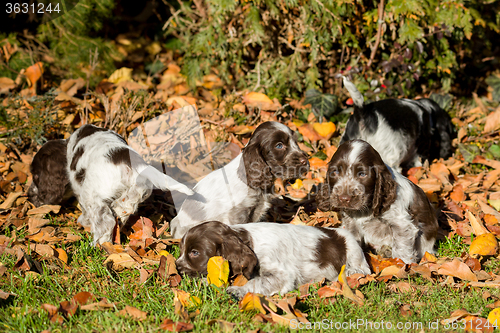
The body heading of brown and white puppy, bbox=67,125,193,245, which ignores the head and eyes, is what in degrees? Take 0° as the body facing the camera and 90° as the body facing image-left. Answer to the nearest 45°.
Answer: approximately 135°

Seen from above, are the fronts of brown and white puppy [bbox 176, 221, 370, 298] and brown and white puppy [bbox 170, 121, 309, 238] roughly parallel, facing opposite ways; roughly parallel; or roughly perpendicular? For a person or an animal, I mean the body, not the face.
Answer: roughly parallel, facing opposite ways

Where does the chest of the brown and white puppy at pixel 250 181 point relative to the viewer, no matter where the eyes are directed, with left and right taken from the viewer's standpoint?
facing to the right of the viewer

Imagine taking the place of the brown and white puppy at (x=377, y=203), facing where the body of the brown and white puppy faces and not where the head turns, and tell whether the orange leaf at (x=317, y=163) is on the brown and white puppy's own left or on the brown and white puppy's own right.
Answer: on the brown and white puppy's own right

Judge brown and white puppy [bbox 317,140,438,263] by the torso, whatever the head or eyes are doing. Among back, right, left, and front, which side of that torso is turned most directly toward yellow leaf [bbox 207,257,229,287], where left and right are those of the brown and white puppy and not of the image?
front

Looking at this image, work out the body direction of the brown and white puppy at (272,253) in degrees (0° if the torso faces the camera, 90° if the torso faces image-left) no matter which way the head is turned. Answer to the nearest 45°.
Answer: approximately 90°

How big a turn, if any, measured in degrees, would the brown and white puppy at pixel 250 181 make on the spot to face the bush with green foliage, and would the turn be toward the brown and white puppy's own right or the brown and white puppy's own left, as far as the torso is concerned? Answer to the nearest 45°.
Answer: approximately 90° to the brown and white puppy's own left

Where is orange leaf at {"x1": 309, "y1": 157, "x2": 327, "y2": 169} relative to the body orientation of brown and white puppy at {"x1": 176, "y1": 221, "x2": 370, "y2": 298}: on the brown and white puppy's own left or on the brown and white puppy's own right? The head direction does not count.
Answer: on the brown and white puppy's own right

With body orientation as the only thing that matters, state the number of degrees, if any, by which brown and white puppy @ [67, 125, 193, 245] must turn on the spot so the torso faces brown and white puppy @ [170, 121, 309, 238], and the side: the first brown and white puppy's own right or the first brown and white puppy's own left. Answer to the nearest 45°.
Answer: approximately 135° to the first brown and white puppy's own right

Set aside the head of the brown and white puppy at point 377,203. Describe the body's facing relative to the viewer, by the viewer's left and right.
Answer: facing the viewer and to the left of the viewer

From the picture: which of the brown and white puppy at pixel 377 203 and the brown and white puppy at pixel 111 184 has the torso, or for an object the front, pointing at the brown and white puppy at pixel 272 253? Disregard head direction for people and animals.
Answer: the brown and white puppy at pixel 377 203

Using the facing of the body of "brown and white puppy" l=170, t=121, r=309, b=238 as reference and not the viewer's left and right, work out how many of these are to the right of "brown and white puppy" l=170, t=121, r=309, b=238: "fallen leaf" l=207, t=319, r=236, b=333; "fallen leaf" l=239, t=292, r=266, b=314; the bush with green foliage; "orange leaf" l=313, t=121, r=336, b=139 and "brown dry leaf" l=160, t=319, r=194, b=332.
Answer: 3

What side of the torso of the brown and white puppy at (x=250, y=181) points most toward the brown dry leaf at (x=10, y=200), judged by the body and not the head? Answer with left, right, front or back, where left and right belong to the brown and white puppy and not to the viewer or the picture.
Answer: back

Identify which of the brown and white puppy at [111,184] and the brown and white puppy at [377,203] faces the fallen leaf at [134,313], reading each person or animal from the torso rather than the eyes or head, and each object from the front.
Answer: the brown and white puppy at [377,203]
